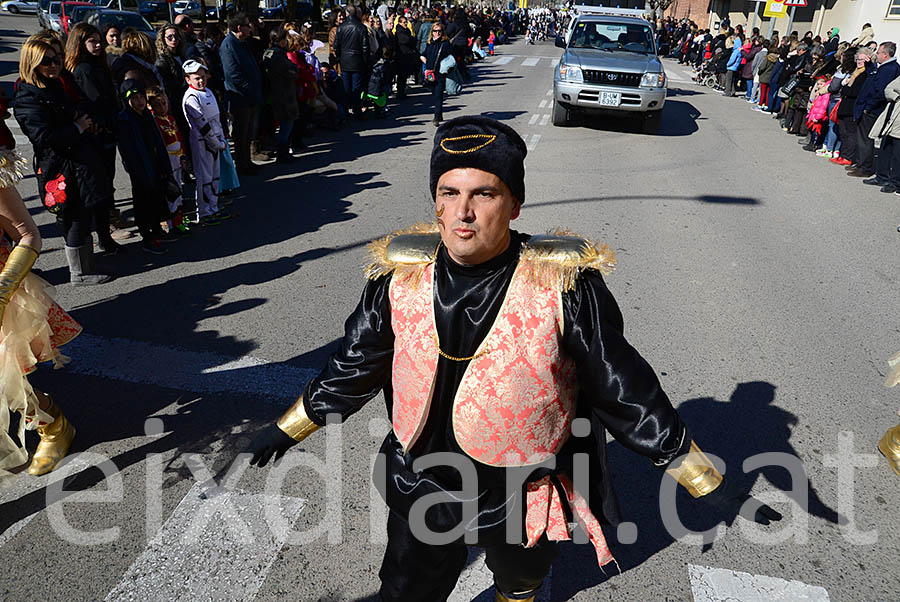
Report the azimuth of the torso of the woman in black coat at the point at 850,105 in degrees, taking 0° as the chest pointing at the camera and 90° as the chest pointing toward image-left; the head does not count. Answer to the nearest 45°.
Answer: approximately 45°

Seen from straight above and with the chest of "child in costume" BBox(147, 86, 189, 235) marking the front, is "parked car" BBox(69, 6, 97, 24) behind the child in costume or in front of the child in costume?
behind

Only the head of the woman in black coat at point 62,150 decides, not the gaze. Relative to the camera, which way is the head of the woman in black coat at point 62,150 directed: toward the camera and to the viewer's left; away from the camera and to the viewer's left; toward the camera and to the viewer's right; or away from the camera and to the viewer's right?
toward the camera and to the viewer's right

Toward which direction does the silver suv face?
toward the camera

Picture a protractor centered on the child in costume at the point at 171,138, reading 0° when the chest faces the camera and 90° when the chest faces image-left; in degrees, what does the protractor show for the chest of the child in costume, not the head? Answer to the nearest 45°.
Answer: approximately 315°

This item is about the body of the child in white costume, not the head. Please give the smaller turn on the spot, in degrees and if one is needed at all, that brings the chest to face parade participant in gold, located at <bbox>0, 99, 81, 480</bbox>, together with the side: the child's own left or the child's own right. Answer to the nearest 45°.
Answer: approximately 45° to the child's own right

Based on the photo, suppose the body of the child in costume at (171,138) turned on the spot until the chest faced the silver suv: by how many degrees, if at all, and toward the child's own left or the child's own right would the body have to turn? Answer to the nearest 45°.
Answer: approximately 90° to the child's own left

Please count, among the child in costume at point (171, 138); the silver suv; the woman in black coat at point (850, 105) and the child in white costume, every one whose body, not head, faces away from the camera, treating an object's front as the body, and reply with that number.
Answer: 0

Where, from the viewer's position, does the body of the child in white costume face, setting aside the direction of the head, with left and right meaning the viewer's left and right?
facing the viewer and to the right of the viewer

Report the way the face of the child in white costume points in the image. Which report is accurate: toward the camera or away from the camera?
toward the camera

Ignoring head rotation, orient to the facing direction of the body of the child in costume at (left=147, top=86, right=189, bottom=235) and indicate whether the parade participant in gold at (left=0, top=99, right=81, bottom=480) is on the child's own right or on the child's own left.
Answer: on the child's own right

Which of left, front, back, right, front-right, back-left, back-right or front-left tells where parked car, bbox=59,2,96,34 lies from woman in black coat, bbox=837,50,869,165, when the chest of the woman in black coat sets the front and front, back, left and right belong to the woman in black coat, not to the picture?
front-right

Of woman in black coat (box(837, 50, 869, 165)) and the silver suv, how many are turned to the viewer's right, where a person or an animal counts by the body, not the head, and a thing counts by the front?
0

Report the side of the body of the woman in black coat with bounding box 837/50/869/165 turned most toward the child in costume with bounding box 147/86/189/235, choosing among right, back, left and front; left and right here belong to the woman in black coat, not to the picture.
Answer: front

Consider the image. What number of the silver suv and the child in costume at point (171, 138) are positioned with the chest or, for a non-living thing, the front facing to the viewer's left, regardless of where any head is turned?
0

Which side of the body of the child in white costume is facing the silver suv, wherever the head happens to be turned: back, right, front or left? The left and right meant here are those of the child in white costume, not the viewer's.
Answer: left

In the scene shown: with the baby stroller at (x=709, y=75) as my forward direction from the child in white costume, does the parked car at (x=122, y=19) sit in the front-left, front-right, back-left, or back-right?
front-left

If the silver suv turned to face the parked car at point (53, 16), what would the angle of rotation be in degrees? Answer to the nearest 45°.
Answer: approximately 135° to its right

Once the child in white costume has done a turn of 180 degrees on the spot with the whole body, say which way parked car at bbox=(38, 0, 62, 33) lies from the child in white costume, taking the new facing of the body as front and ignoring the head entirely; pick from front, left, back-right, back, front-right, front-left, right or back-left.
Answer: front-right
